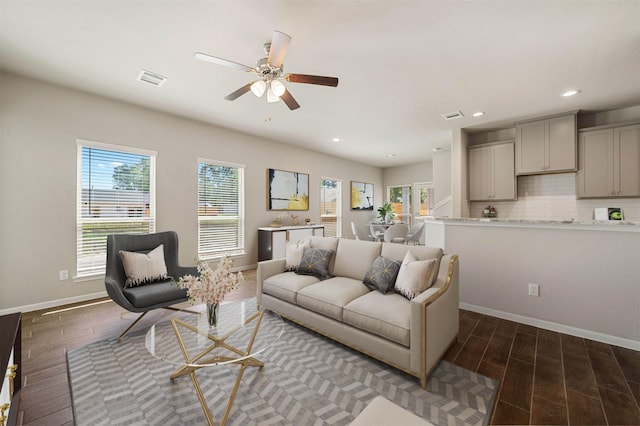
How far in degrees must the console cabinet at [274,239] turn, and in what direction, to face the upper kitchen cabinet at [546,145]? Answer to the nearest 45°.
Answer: approximately 45° to its left

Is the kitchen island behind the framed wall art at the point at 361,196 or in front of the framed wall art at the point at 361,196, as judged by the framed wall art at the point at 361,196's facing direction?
in front

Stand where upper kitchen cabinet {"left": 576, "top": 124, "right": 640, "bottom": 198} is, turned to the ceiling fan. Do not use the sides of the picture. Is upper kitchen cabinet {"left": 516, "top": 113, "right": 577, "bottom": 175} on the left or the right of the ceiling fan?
right

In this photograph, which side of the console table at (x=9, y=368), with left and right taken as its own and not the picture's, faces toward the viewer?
right

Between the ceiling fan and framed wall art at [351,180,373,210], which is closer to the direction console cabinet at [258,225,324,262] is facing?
the ceiling fan

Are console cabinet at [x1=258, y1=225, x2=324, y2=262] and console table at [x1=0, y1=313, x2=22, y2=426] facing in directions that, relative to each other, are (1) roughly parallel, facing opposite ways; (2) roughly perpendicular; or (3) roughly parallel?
roughly perpendicular

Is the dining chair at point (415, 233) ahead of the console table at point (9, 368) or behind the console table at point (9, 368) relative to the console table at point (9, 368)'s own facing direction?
ahead

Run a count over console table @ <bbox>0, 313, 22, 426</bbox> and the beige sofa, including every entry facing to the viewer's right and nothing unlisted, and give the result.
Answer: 1

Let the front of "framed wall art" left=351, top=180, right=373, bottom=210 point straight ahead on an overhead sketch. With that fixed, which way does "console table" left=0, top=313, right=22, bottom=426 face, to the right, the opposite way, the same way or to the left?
to the left

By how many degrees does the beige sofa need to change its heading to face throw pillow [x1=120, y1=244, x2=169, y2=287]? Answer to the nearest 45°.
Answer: approximately 45° to its right

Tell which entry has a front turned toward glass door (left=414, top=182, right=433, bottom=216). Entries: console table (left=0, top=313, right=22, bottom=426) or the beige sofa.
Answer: the console table

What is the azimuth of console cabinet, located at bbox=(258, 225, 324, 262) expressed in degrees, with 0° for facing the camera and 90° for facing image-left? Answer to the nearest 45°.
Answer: approximately 315°

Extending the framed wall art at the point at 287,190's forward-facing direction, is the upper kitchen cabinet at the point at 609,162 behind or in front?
in front
